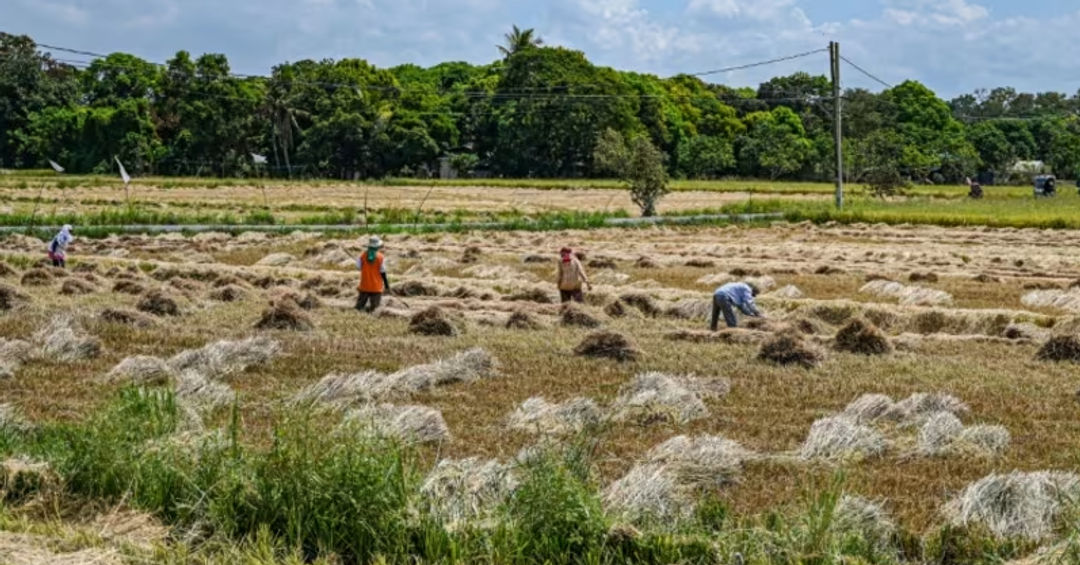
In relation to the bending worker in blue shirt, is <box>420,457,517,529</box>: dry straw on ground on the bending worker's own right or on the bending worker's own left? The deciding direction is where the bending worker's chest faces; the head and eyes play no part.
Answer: on the bending worker's own right

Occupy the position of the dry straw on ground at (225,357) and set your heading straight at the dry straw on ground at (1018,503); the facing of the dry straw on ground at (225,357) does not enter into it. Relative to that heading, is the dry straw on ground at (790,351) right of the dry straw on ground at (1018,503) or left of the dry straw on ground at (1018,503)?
left

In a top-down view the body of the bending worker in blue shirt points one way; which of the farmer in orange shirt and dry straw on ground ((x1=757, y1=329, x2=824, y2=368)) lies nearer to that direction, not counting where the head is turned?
the dry straw on ground

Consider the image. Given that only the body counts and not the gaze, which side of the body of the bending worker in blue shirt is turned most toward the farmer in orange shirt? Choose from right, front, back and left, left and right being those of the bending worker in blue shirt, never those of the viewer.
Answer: back

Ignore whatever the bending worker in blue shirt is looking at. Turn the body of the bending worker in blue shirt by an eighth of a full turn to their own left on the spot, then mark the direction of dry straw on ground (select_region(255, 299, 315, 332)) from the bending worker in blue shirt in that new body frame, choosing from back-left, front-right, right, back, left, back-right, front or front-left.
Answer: back-left

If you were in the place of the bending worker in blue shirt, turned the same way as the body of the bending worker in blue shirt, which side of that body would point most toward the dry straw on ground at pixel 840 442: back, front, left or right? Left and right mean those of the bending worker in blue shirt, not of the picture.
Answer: right

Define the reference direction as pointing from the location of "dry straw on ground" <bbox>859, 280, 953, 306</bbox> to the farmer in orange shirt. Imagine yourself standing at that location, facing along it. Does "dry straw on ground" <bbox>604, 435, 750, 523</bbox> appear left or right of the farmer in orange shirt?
left

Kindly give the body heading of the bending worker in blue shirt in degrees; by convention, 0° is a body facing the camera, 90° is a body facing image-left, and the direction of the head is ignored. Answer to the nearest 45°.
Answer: approximately 270°

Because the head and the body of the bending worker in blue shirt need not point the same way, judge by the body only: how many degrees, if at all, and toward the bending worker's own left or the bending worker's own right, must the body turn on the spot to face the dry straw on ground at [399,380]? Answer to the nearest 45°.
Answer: approximately 135° to the bending worker's own right

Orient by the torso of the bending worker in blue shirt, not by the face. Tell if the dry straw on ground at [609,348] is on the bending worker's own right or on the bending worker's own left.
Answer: on the bending worker's own right

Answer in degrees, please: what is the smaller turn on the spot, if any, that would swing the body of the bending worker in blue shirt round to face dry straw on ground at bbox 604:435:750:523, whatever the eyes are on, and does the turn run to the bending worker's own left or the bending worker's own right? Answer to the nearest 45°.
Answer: approximately 90° to the bending worker's own right

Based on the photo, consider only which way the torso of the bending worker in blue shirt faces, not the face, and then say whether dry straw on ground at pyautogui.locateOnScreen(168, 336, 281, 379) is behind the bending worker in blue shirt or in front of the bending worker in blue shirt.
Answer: behind

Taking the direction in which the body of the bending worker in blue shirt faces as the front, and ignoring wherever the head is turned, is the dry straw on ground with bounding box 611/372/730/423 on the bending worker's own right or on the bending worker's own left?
on the bending worker's own right

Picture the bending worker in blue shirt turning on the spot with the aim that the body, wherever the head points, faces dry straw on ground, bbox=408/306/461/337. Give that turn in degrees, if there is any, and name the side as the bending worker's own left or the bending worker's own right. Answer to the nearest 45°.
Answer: approximately 180°
